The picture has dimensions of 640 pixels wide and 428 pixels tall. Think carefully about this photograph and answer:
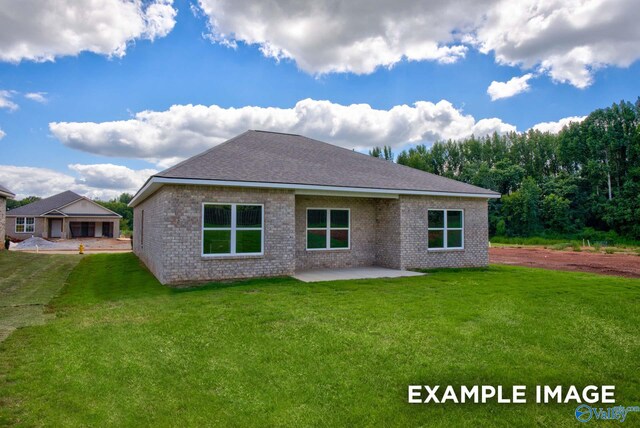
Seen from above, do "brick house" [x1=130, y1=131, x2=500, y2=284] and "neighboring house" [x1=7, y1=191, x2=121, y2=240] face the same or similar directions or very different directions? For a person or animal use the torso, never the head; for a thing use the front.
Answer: very different directions

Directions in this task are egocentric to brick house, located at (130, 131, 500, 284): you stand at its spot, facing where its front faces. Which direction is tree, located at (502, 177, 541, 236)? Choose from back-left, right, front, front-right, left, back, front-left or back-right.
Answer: right

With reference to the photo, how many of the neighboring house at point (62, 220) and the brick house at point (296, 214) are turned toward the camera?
1

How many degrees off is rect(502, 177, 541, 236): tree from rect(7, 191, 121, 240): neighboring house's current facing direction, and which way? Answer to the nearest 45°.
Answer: approximately 45° to its left

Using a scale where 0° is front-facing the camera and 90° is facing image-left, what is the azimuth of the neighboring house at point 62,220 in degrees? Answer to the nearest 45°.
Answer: approximately 0°

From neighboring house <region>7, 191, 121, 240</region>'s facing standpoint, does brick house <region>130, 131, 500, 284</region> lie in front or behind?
in front

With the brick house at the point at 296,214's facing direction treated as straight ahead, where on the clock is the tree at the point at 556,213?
The tree is roughly at 3 o'clock from the brick house.

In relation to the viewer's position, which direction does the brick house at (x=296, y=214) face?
facing away from the viewer and to the left of the viewer
